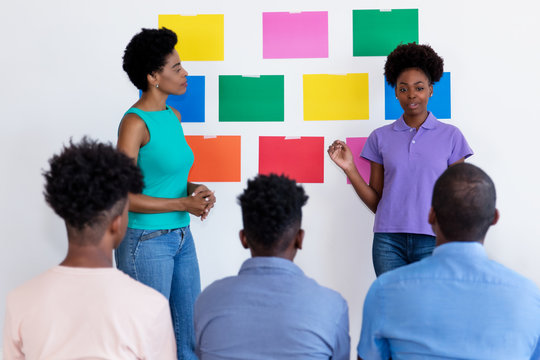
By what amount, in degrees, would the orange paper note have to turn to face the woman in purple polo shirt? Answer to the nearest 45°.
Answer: approximately 45° to its left

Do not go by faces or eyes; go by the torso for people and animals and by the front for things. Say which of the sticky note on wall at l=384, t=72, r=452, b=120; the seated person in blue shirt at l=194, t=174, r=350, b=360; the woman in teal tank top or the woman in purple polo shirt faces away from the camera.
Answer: the seated person in blue shirt

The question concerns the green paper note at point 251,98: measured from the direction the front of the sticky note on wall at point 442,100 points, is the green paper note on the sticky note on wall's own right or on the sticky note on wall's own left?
on the sticky note on wall's own right

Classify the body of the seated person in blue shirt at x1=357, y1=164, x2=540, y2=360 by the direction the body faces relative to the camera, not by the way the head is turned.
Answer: away from the camera

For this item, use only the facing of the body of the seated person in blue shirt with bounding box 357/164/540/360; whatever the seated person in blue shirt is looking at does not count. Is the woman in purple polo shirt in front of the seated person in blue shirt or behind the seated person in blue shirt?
in front

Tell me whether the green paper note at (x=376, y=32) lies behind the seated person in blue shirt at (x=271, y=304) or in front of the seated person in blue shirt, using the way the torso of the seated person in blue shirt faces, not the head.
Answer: in front

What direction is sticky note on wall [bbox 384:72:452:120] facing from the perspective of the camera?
toward the camera

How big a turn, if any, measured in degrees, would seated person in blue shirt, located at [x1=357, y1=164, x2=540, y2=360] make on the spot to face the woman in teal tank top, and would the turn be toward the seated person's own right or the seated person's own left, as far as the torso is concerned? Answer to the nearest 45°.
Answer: approximately 45° to the seated person's own left

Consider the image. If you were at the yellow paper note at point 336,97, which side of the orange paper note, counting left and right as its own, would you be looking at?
left

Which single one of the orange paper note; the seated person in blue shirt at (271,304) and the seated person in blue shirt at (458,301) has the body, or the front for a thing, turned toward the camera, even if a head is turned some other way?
the orange paper note

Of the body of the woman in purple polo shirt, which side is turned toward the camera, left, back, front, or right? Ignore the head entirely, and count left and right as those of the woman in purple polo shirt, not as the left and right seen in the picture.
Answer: front

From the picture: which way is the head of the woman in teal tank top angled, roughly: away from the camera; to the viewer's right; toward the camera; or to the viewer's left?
to the viewer's right

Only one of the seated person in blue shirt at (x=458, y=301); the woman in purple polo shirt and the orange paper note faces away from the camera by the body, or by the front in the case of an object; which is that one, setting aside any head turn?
the seated person in blue shirt

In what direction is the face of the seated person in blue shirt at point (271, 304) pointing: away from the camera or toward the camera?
away from the camera

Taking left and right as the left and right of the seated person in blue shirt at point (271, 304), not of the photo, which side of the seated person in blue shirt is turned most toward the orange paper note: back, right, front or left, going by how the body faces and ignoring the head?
front

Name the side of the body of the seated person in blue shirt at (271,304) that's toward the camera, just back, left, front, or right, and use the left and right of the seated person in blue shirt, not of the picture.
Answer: back
